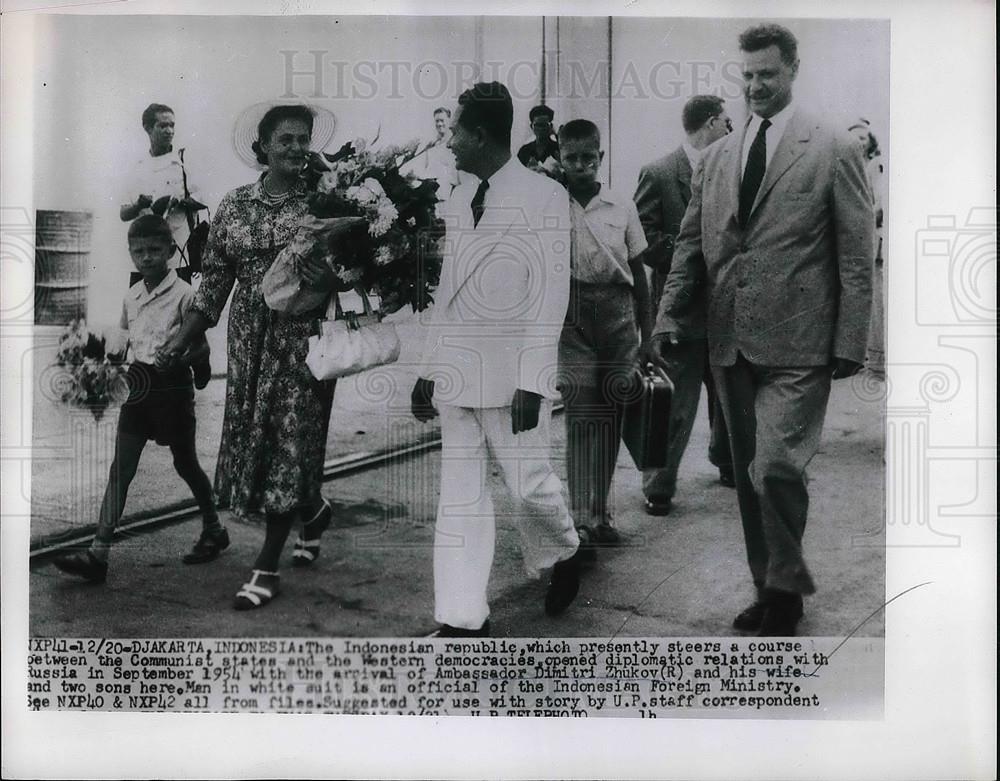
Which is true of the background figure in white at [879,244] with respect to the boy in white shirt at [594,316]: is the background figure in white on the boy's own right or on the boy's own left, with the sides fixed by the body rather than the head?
on the boy's own left

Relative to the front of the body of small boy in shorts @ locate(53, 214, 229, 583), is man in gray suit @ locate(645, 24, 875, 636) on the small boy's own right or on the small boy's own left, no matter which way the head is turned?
on the small boy's own left

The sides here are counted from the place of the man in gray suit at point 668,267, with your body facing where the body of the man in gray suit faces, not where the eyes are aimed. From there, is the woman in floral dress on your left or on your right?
on your right

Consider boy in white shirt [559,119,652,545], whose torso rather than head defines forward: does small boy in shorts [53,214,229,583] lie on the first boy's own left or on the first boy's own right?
on the first boy's own right

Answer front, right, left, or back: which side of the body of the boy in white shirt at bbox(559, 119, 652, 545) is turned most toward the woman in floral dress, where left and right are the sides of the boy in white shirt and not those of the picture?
right
